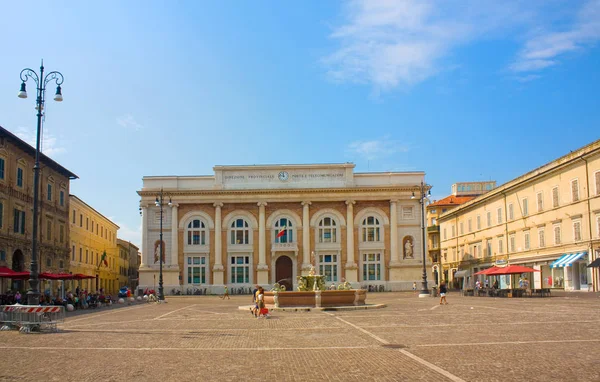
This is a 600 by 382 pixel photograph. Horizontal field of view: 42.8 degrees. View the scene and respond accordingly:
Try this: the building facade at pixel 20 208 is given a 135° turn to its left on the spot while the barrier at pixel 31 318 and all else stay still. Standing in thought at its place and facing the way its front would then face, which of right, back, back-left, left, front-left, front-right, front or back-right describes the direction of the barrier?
back

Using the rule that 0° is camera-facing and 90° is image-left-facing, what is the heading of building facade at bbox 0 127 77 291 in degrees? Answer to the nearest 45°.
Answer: approximately 315°

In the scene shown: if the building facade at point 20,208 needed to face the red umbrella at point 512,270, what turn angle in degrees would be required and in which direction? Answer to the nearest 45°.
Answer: approximately 45° to its left

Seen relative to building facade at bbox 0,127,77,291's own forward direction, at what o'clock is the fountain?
The fountain is roughly at 12 o'clock from the building facade.
